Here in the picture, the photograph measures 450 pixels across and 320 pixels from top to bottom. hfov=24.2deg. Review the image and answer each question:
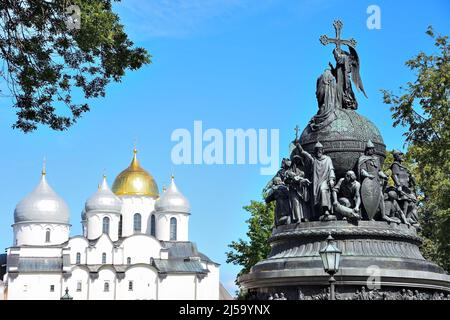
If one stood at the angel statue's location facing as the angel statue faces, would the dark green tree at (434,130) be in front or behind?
behind

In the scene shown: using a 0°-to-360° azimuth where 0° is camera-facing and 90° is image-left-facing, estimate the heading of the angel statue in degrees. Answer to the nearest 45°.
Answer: approximately 45°
